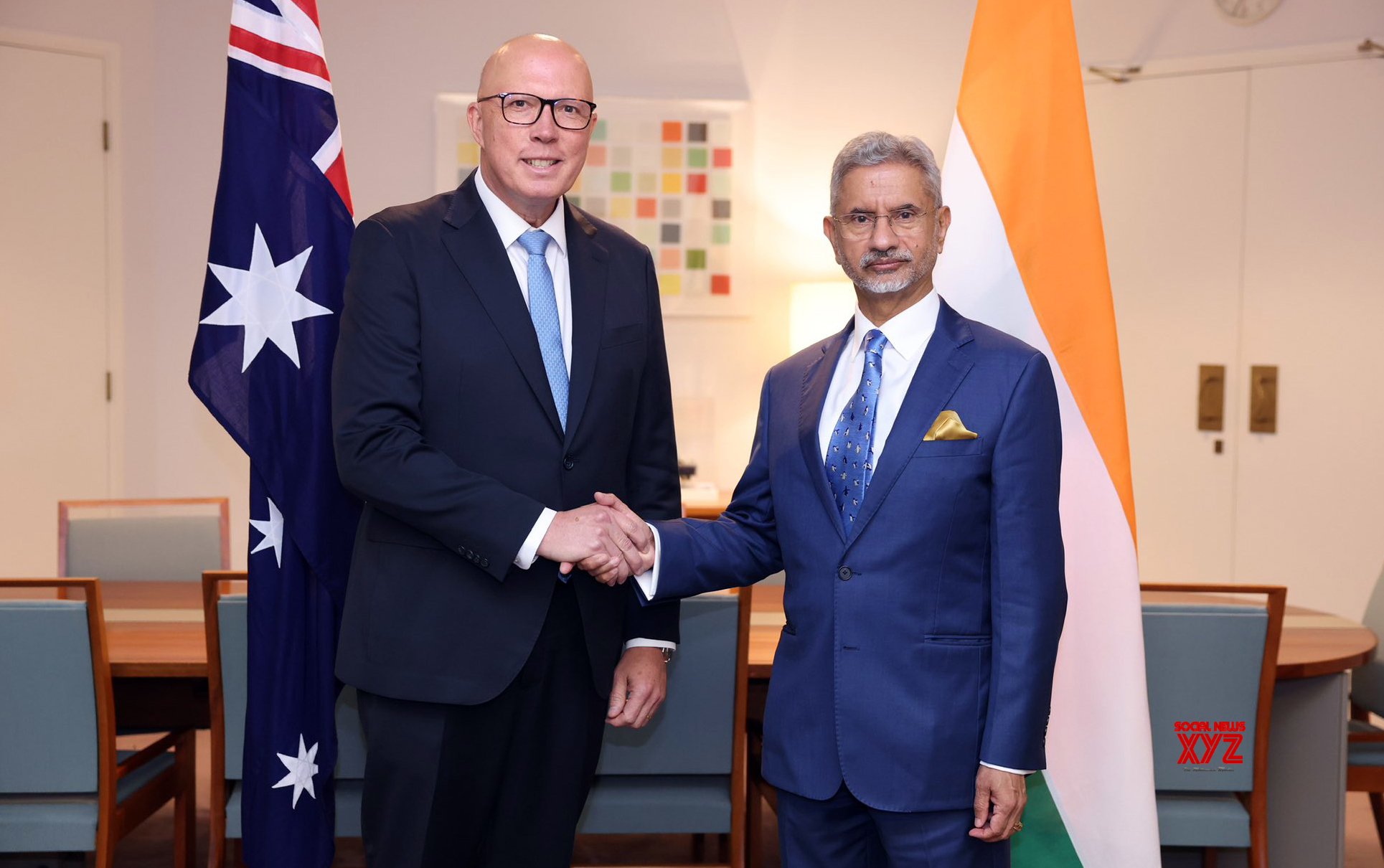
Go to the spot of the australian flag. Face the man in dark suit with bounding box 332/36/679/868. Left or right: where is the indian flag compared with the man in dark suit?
left

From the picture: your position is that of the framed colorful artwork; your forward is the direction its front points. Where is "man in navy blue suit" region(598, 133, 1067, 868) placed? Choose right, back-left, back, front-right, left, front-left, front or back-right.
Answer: front

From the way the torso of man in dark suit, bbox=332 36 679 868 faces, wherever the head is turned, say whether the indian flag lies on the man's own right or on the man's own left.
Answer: on the man's own left

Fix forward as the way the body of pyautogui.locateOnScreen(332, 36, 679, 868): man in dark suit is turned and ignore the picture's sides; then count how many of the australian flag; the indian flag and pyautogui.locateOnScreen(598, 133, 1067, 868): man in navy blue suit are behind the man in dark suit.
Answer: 1

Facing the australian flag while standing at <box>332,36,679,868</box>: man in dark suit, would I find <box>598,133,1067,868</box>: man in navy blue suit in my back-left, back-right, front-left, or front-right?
back-right

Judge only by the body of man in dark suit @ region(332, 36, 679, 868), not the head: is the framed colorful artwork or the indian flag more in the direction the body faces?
the indian flag

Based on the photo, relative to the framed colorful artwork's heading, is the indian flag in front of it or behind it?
in front

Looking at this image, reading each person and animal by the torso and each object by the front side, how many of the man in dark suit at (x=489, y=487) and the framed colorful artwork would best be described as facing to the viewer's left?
0

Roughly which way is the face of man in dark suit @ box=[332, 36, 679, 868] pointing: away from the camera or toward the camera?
toward the camera

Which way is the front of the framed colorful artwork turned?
toward the camera

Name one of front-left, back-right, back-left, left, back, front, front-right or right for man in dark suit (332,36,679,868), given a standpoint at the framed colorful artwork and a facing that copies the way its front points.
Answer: front

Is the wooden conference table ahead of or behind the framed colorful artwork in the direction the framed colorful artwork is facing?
ahead

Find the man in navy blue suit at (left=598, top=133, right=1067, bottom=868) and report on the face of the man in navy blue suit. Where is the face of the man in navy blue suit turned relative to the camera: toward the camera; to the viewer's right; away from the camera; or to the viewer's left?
toward the camera

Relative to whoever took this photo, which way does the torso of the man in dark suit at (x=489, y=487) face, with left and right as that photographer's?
facing the viewer and to the right of the viewer
